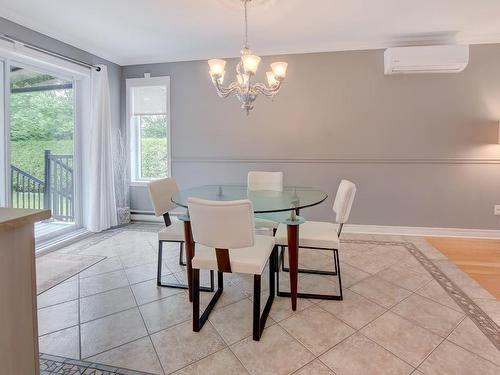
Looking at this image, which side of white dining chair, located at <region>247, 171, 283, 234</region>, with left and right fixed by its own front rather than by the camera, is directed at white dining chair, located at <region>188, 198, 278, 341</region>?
front

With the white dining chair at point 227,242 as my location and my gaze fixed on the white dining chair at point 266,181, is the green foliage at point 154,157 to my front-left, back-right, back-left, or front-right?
front-left

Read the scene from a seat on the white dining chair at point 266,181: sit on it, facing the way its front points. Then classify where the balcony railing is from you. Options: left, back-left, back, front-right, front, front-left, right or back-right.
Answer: right

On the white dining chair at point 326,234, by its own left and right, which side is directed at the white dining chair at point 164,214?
front

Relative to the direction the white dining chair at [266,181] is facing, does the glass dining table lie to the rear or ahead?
ahead

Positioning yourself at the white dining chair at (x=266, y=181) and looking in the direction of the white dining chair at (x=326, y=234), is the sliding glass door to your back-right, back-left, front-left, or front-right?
back-right

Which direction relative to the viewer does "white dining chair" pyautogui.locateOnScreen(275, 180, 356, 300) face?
to the viewer's left

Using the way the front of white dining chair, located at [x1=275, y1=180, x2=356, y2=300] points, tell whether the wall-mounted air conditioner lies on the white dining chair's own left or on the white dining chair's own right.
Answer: on the white dining chair's own right

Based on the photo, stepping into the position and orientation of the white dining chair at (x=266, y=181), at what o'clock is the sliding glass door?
The sliding glass door is roughly at 3 o'clock from the white dining chair.

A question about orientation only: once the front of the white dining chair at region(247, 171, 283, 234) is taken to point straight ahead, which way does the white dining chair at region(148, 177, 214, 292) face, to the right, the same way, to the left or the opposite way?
to the left

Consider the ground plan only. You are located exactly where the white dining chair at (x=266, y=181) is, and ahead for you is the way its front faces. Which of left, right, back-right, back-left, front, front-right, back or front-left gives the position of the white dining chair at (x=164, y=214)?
front-right

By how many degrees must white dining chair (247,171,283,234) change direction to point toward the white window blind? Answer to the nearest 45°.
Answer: approximately 135° to its right

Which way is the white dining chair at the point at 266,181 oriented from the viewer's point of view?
toward the camera

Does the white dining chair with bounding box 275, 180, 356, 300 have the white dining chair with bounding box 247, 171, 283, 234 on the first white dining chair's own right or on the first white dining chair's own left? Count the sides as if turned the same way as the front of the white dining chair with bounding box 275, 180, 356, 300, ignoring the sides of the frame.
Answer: on the first white dining chair's own right

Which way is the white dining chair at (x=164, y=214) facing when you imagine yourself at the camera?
facing to the right of the viewer

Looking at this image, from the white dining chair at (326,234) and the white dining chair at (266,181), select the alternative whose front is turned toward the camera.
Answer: the white dining chair at (266,181)

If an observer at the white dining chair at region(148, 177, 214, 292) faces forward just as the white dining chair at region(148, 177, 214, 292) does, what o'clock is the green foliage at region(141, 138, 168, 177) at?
The green foliage is roughly at 9 o'clock from the white dining chair.
